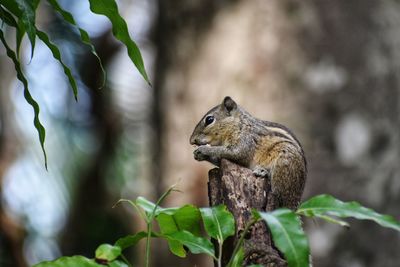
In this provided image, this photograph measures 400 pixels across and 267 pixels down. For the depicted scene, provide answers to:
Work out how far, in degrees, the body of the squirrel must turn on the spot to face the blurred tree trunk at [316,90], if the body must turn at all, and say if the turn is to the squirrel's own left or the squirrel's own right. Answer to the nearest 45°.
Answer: approximately 90° to the squirrel's own right

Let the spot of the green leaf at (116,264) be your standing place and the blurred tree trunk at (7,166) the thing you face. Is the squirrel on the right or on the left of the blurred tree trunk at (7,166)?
right

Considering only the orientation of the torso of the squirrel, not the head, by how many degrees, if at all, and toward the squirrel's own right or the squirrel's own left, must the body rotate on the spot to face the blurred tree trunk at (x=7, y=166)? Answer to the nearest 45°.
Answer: approximately 45° to the squirrel's own right

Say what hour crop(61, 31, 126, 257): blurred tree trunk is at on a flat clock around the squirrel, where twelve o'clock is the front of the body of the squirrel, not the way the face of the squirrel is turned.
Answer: The blurred tree trunk is roughly at 2 o'clock from the squirrel.

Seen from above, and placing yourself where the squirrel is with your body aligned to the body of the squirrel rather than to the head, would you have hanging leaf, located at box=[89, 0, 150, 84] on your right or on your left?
on your left

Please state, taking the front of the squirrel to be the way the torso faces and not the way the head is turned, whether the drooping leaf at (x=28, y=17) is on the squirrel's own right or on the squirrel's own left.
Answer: on the squirrel's own left

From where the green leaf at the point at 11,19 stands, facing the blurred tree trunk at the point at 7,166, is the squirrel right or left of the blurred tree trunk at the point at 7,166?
right

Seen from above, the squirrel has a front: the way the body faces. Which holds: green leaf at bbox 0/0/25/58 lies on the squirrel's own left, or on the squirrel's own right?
on the squirrel's own left

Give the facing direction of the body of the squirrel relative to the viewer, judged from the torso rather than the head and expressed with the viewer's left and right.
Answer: facing to the left of the viewer
